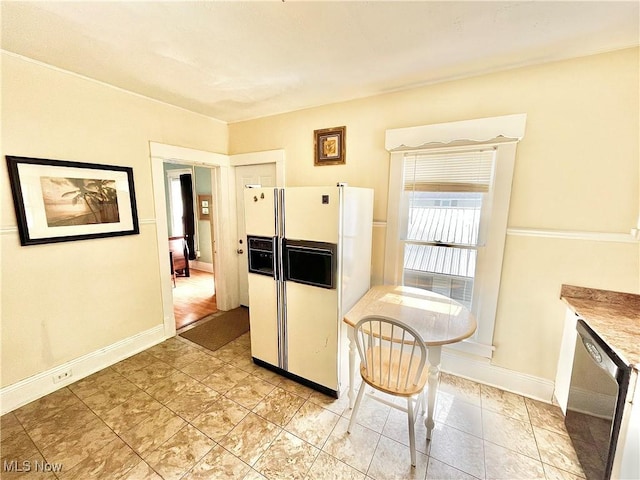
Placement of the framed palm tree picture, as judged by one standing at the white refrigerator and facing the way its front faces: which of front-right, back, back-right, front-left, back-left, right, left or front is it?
front-right

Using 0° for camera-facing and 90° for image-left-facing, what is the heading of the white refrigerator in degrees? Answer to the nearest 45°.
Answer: approximately 45°

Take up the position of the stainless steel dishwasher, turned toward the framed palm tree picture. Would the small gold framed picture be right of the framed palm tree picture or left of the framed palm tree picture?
right

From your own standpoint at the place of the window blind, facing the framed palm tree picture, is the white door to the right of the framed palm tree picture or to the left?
right

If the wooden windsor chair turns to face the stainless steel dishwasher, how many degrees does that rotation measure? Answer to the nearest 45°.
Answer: approximately 45° to its right

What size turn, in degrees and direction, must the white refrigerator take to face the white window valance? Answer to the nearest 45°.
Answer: approximately 135° to its left

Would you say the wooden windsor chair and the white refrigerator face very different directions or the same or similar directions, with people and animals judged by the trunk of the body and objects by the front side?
very different directions
